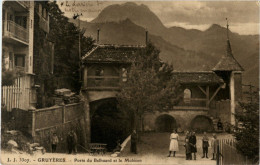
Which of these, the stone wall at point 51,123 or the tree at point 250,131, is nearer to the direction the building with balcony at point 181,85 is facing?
the tree

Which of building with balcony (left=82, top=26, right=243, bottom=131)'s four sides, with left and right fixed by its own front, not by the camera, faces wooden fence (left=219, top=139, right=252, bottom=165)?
front

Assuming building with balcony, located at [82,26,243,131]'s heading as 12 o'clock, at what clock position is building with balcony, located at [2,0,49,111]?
building with balcony, located at [2,0,49,111] is roughly at 2 o'clock from building with balcony, located at [82,26,243,131].

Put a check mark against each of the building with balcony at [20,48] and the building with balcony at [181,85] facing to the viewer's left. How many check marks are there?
0

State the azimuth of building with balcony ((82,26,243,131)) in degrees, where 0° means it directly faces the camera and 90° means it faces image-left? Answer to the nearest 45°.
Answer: approximately 0°

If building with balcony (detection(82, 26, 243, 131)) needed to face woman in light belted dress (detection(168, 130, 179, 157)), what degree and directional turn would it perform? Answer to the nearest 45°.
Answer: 0° — it already faces them

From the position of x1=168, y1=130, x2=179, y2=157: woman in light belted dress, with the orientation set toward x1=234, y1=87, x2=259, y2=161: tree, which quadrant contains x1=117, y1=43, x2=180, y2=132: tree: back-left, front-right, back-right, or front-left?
back-left

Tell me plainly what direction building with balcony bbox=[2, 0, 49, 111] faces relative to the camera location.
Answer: facing the viewer and to the right of the viewer

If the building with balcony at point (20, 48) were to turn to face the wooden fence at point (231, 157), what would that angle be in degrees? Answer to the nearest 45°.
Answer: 0° — it already faces it

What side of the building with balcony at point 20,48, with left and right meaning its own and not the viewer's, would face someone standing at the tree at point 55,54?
left

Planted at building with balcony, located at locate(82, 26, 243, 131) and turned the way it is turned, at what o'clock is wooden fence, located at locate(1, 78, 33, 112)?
The wooden fence is roughly at 2 o'clock from the building with balcony.

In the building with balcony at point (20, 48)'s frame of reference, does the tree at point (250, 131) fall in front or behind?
in front

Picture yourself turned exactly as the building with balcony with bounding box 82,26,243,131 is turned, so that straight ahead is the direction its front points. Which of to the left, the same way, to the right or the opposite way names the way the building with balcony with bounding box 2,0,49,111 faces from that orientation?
to the left

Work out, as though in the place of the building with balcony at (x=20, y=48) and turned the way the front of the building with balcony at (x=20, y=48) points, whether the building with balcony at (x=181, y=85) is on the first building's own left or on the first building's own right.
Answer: on the first building's own left

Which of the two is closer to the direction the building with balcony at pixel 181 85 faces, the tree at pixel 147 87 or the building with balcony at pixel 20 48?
the tree
